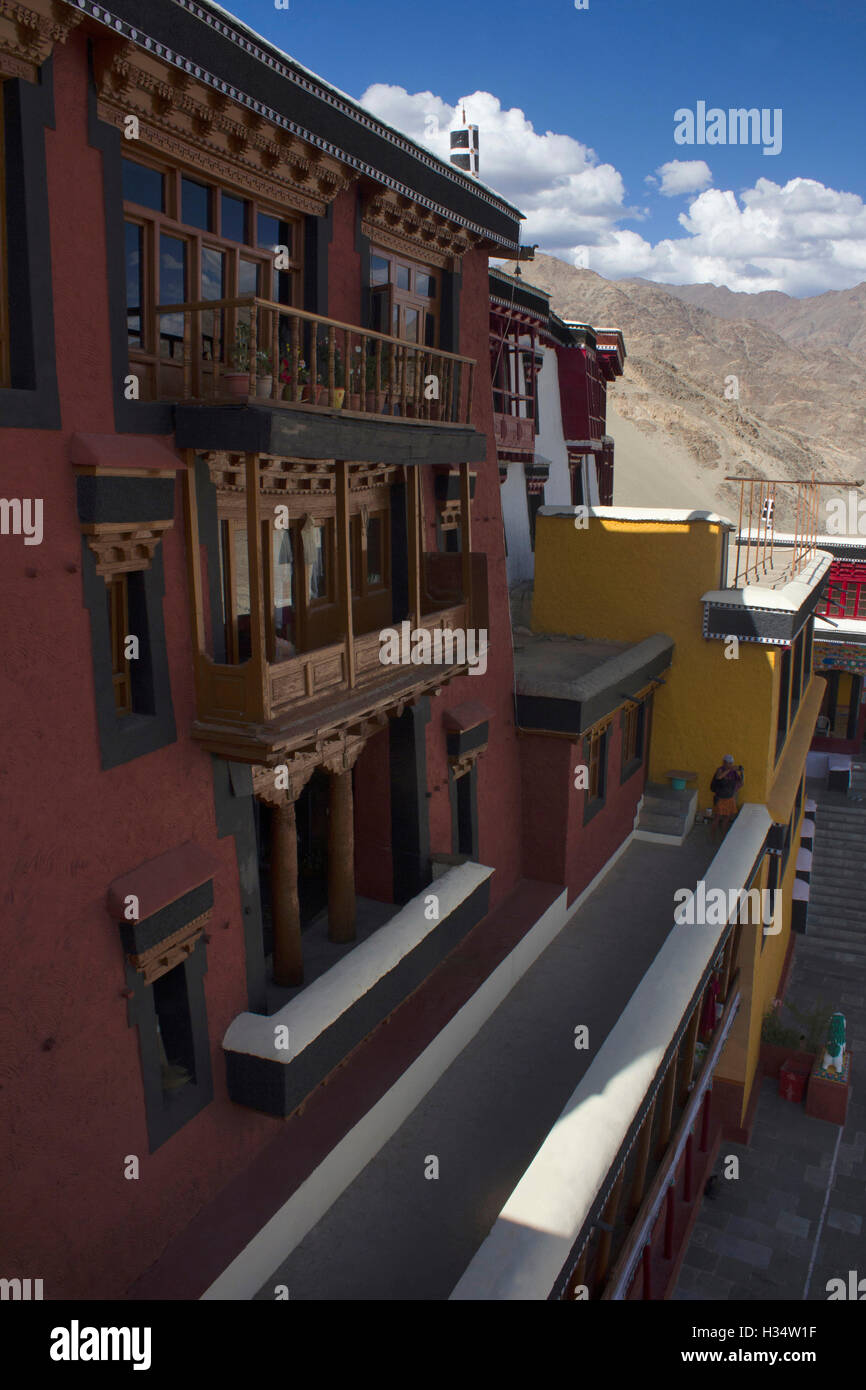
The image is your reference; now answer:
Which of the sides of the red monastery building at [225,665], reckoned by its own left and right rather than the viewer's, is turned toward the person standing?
left

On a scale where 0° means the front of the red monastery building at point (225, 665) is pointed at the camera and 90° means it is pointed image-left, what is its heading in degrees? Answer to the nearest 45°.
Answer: approximately 315°

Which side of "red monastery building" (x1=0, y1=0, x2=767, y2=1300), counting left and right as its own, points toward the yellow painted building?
left
